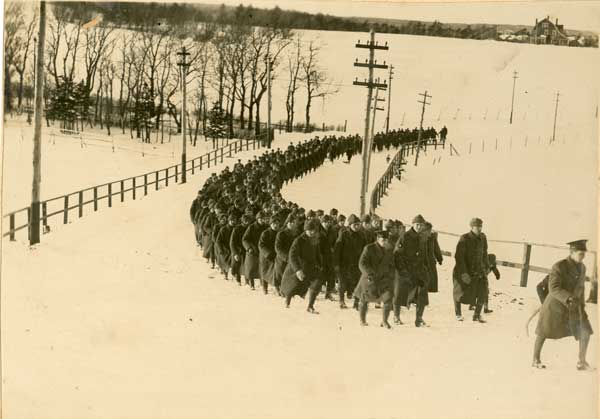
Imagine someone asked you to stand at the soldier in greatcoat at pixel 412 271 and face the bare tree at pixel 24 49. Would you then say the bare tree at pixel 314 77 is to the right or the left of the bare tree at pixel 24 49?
right

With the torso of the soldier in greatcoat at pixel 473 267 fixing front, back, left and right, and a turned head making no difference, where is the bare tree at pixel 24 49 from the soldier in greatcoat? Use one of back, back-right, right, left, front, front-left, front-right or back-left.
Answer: back-right

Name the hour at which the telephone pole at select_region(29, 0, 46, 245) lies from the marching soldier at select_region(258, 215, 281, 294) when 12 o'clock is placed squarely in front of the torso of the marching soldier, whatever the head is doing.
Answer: The telephone pole is roughly at 4 o'clock from the marching soldier.

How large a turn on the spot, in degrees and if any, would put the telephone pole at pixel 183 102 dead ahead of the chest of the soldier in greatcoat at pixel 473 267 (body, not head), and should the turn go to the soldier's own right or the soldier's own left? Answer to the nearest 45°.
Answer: approximately 180°

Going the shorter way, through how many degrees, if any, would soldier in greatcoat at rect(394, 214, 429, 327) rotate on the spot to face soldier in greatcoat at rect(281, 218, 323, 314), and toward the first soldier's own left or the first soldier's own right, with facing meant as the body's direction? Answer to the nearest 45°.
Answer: approximately 135° to the first soldier's own right
